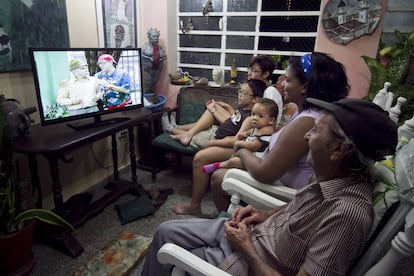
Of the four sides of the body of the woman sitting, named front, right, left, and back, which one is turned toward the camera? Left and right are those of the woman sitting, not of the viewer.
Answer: left

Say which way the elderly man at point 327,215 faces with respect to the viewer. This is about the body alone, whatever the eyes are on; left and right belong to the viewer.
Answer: facing to the left of the viewer

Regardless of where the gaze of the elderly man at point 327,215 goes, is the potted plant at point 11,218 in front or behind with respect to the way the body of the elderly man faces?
in front

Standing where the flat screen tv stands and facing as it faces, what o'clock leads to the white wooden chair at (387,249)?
The white wooden chair is roughly at 1 o'clock from the flat screen tv.

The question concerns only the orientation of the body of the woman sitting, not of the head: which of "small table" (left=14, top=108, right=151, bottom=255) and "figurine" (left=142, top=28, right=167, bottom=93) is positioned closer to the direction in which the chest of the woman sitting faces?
the small table

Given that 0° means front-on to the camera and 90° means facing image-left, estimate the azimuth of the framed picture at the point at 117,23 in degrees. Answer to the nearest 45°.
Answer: approximately 315°

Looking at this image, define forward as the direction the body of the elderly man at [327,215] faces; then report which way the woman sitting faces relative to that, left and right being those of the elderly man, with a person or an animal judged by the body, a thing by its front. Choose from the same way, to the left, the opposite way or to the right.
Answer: the same way

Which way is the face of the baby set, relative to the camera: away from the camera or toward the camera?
toward the camera

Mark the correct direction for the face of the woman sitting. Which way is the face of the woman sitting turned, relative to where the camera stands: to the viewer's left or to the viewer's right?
to the viewer's left

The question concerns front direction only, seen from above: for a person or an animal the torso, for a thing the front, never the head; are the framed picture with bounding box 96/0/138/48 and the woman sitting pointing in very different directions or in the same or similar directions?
very different directions

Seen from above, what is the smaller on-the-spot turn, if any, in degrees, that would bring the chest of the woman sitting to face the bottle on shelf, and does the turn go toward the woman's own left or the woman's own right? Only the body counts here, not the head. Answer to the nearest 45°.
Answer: approximately 90° to the woman's own right

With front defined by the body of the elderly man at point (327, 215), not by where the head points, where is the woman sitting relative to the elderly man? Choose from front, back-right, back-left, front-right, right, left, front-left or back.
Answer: right

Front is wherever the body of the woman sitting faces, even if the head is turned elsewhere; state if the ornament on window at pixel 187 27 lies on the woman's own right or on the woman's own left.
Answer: on the woman's own right

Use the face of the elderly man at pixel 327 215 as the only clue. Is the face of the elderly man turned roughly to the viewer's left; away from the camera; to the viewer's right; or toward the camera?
to the viewer's left

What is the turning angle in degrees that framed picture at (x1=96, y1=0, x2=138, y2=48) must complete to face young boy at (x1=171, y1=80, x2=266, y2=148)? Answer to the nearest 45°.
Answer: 0° — it already faces them

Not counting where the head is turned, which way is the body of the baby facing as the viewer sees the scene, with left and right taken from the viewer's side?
facing the viewer and to the left of the viewer

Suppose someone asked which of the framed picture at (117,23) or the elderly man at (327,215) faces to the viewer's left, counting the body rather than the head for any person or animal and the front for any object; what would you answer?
the elderly man

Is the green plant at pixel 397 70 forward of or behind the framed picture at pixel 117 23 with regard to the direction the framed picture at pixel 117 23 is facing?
forward

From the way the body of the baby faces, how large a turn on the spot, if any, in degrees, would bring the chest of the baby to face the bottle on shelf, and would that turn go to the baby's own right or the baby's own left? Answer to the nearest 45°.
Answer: approximately 135° to the baby's own right

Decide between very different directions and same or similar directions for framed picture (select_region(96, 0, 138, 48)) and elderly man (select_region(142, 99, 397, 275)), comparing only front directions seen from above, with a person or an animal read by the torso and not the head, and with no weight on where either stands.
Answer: very different directions

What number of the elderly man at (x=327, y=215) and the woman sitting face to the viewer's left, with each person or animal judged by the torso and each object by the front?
2

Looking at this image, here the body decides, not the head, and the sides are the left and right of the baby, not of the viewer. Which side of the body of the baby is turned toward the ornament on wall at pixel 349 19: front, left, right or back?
back

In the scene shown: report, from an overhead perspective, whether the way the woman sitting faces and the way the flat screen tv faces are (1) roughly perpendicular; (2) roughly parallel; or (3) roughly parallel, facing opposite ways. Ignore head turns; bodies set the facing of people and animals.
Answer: roughly parallel, facing opposite ways
